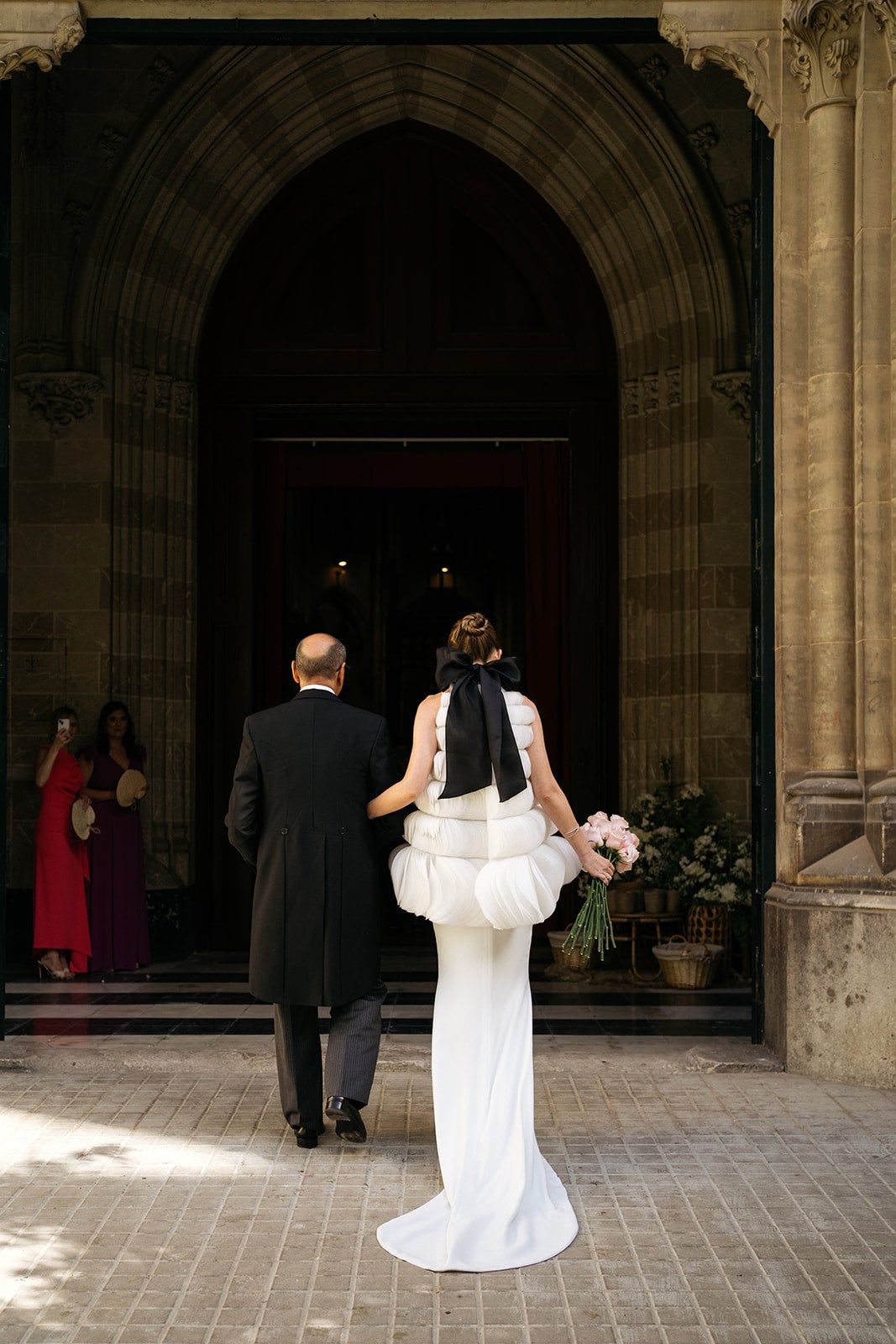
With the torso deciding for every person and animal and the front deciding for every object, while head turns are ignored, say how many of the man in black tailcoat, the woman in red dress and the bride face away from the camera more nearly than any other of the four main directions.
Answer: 2

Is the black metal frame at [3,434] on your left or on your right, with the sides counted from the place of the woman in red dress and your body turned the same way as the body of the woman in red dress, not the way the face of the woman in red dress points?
on your right

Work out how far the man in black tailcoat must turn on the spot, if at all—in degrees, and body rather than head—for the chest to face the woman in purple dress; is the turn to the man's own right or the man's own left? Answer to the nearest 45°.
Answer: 0° — they already face them

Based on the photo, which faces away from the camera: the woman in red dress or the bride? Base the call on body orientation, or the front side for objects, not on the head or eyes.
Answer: the bride

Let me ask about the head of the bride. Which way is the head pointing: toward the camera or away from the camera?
away from the camera

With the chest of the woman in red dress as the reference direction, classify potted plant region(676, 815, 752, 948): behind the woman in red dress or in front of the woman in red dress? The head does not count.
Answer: in front

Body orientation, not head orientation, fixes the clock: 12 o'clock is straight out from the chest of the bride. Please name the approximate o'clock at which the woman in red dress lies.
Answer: The woman in red dress is roughly at 11 o'clock from the bride.

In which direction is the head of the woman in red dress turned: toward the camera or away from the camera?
toward the camera

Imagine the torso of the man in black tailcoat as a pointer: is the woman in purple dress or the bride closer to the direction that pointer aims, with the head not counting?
the woman in purple dress

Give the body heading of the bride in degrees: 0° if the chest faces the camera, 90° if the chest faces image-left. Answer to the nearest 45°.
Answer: approximately 180°

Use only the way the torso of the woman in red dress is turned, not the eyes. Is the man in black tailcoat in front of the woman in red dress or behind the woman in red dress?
in front

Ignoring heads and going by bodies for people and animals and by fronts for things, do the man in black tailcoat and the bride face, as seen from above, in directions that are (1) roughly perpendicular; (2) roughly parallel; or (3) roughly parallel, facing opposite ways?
roughly parallel

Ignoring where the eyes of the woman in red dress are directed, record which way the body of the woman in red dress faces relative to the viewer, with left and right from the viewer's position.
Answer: facing the viewer and to the right of the viewer

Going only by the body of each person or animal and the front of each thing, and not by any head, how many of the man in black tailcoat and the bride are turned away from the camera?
2

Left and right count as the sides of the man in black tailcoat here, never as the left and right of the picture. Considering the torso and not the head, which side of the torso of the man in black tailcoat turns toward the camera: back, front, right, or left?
back

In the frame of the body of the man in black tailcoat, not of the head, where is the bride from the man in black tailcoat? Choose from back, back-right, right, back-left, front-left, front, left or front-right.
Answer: back-right
